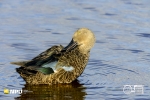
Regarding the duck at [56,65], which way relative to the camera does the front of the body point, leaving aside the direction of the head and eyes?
to the viewer's right
